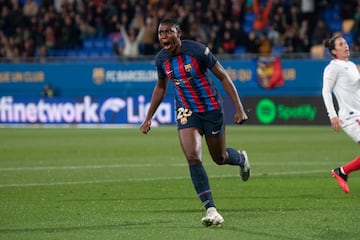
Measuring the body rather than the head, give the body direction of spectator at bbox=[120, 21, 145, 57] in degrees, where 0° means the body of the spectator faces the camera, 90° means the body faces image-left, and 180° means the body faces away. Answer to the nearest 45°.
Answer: approximately 0°

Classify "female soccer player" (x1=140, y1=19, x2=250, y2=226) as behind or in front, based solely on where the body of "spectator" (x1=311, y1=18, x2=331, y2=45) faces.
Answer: in front

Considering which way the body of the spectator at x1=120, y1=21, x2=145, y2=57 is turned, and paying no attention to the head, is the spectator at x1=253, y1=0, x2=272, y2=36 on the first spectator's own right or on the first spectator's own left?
on the first spectator's own left

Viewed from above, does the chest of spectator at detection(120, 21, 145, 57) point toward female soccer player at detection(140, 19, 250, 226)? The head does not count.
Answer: yes

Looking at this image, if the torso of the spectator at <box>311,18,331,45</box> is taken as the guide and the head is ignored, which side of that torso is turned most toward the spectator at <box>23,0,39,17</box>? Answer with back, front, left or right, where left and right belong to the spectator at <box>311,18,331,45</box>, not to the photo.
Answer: right

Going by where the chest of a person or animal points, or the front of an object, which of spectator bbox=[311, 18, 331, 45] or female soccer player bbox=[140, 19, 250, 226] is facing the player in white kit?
the spectator

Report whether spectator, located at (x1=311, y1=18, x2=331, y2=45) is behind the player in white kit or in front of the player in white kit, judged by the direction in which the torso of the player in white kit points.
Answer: behind

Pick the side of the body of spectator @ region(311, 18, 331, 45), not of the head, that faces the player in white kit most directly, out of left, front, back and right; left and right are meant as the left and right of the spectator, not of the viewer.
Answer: front

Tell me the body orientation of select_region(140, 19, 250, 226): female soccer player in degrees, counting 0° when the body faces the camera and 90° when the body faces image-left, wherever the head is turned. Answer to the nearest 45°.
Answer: approximately 45°

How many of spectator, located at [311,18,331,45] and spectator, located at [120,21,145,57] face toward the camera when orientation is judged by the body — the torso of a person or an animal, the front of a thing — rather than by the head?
2
